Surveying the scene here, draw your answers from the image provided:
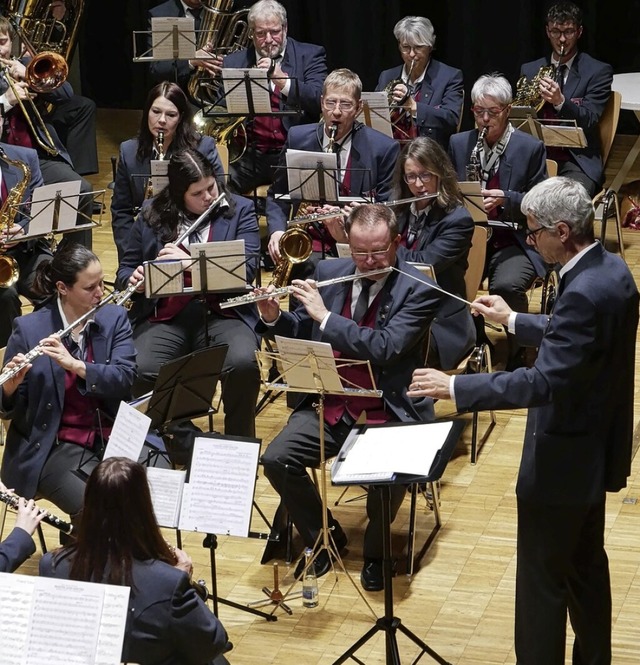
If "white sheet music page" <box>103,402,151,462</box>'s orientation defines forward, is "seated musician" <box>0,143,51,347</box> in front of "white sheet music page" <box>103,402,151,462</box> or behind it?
behind

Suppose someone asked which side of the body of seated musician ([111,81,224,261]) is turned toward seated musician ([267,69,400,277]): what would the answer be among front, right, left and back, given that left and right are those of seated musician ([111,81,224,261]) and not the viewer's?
left

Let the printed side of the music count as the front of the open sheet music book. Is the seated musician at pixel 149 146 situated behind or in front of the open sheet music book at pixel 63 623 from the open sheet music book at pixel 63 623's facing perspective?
behind

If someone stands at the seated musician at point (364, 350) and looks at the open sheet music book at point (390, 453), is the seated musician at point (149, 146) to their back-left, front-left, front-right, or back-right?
back-right

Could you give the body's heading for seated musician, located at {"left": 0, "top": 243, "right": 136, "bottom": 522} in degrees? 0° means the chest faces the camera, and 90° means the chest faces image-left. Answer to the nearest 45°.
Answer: approximately 315°

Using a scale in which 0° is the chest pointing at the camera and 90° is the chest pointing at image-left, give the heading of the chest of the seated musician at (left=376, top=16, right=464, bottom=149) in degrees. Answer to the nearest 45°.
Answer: approximately 45°

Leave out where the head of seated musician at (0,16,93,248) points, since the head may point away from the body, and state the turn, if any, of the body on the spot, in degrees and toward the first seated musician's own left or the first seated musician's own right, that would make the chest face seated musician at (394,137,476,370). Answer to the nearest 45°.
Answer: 0° — they already face them
